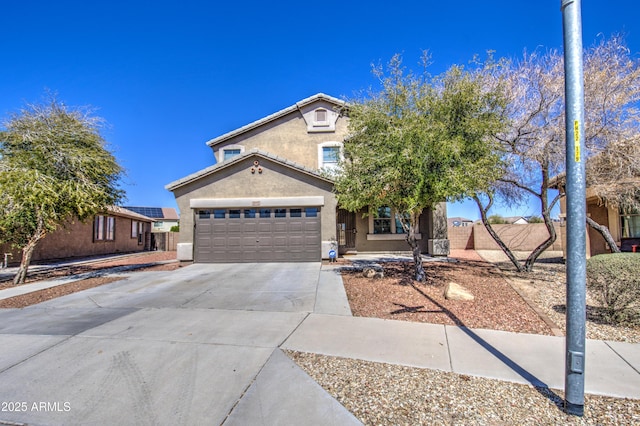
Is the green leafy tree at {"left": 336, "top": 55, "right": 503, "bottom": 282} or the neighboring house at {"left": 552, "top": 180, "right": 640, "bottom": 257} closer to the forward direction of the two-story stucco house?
the green leafy tree

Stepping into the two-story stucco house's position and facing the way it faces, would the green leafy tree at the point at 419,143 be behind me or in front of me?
in front

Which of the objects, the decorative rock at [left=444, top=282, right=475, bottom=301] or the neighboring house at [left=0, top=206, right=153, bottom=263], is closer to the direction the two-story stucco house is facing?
the decorative rock

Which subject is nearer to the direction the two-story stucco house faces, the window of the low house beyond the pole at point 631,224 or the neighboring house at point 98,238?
the window of the low house beyond the pole

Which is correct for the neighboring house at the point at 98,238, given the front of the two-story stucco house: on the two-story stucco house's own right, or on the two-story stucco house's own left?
on the two-story stucco house's own right

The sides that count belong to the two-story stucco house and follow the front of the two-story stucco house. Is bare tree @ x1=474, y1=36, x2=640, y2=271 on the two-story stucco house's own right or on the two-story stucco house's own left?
on the two-story stucco house's own left

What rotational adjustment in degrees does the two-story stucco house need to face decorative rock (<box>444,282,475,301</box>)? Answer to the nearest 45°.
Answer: approximately 45° to its left

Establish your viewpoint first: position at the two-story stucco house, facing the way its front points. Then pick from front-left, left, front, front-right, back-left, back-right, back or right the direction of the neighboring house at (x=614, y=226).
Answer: left

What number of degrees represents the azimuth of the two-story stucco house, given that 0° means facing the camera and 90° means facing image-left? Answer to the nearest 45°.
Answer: approximately 0°

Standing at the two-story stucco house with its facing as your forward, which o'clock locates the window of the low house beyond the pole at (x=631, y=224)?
The window of the low house beyond the pole is roughly at 9 o'clock from the two-story stucco house.

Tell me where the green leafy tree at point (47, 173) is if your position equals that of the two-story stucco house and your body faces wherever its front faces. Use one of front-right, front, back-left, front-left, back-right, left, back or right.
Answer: front-right

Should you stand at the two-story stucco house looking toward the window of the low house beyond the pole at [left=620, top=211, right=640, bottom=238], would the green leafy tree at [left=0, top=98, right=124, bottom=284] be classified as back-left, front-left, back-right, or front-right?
back-right

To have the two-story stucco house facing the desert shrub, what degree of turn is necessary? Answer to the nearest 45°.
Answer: approximately 45° to its left
